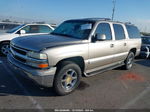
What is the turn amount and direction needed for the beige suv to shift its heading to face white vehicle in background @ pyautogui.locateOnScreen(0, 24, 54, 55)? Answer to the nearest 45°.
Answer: approximately 90° to its right

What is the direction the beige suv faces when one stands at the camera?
facing the viewer and to the left of the viewer

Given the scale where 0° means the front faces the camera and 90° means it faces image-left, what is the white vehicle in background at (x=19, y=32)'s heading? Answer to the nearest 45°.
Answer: approximately 45°

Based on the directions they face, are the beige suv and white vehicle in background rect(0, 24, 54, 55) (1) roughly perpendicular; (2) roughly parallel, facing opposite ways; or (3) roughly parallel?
roughly parallel

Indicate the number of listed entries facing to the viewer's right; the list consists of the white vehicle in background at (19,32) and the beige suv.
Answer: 0
